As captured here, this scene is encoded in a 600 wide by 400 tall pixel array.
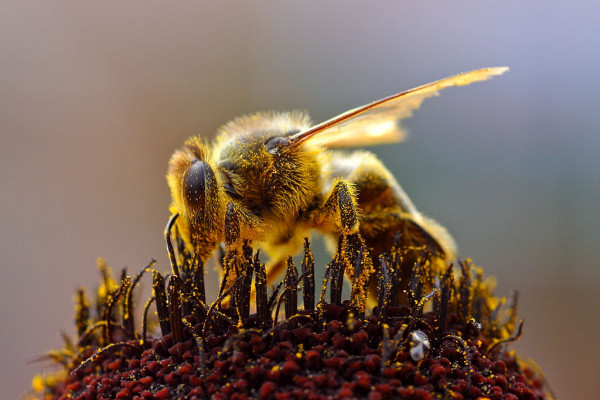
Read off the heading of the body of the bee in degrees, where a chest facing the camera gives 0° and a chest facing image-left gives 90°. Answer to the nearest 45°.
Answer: approximately 90°
